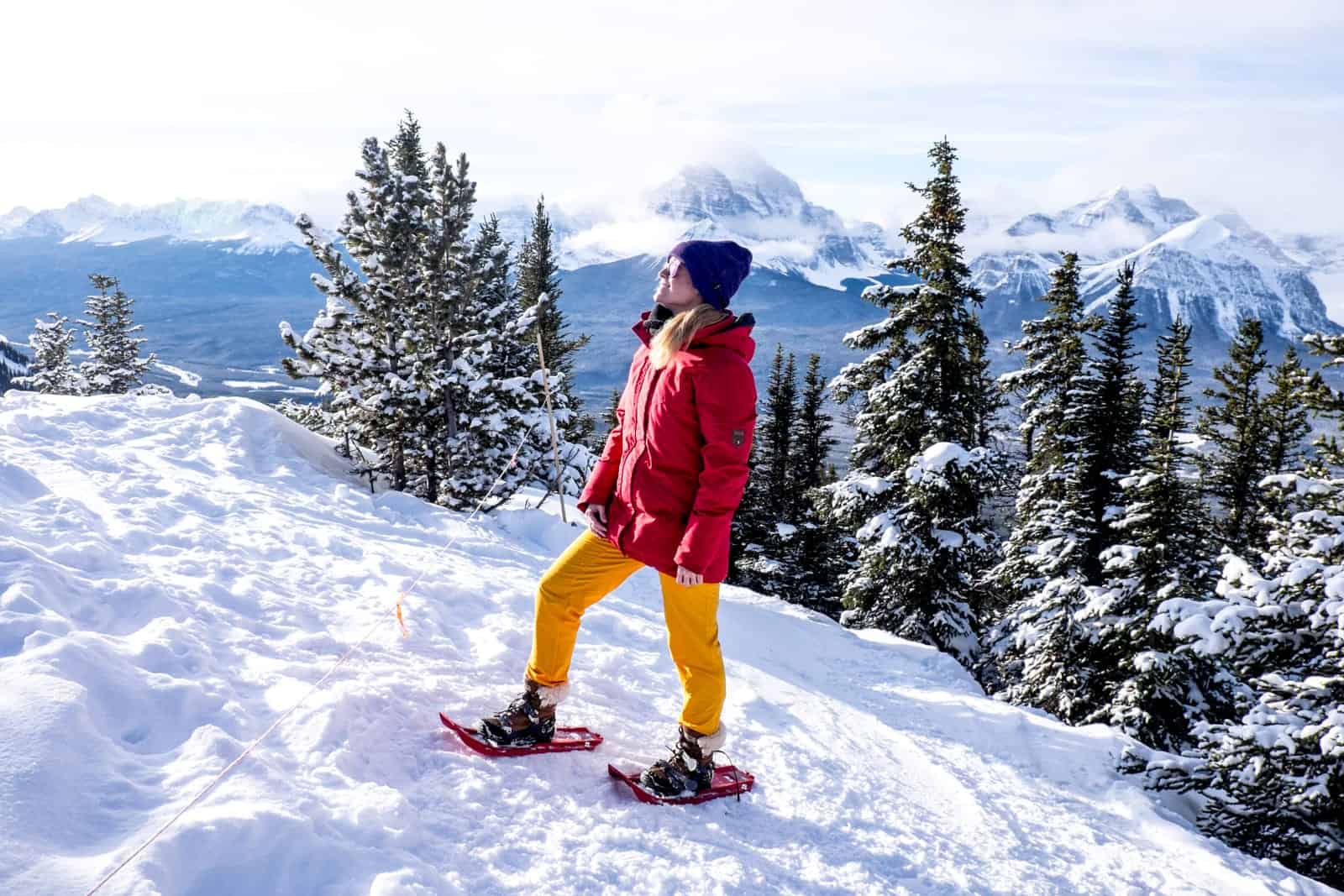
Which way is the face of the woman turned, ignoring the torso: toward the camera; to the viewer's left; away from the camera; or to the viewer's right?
to the viewer's left

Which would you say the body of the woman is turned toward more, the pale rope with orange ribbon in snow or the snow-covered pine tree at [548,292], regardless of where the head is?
the pale rope with orange ribbon in snow

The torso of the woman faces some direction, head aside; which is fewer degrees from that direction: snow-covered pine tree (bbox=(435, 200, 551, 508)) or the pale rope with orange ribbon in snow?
the pale rope with orange ribbon in snow

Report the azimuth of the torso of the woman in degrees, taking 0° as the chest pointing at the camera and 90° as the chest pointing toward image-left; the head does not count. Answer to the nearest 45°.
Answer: approximately 45°

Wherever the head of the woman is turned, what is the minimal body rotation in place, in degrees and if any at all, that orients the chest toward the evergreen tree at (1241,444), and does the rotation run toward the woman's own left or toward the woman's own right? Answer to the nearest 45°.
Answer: approximately 180°

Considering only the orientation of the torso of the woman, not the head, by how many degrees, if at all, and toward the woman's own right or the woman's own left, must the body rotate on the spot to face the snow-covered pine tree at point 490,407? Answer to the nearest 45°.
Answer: approximately 135° to the woman's own right
